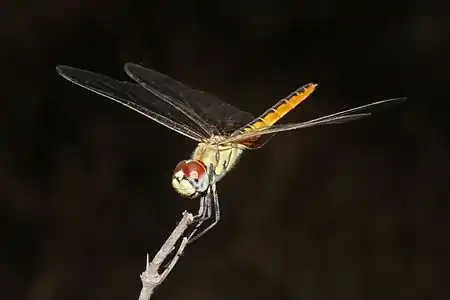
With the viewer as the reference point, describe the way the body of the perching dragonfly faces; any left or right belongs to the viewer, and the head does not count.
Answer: facing the viewer and to the left of the viewer
